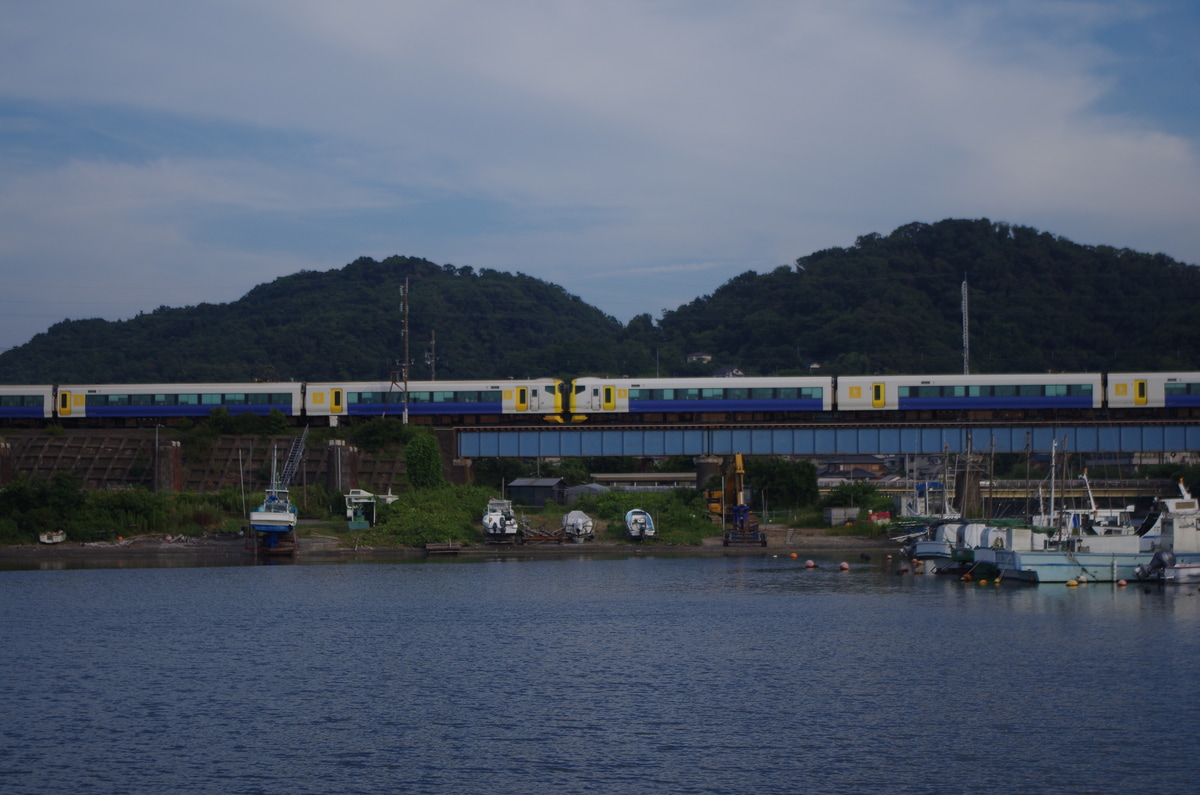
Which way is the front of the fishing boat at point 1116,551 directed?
to the viewer's left
